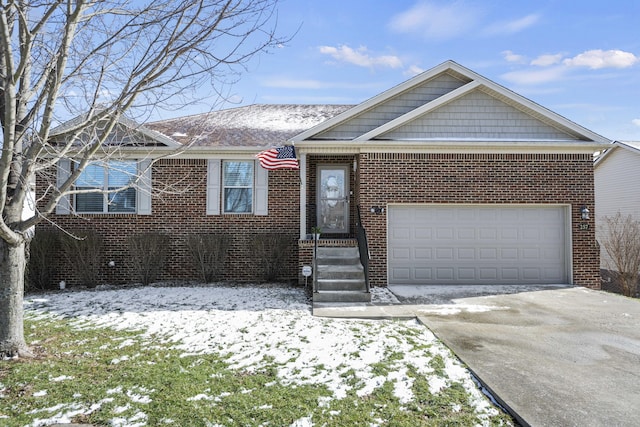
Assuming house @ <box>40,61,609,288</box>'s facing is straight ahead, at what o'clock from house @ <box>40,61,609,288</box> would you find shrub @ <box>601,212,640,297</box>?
The shrub is roughly at 10 o'clock from the house.

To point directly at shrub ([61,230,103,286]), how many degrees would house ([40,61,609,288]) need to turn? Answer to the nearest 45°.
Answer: approximately 90° to its right

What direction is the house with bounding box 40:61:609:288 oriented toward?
toward the camera

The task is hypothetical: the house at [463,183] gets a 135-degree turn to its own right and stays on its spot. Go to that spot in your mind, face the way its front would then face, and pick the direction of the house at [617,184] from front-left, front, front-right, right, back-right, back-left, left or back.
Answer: right

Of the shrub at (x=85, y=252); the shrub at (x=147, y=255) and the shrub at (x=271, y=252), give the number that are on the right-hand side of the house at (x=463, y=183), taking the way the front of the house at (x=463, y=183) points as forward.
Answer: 3

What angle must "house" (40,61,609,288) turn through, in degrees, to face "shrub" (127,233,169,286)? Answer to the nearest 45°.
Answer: approximately 90° to its right

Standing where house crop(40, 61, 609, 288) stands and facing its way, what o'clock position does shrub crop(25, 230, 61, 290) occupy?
The shrub is roughly at 3 o'clock from the house.
